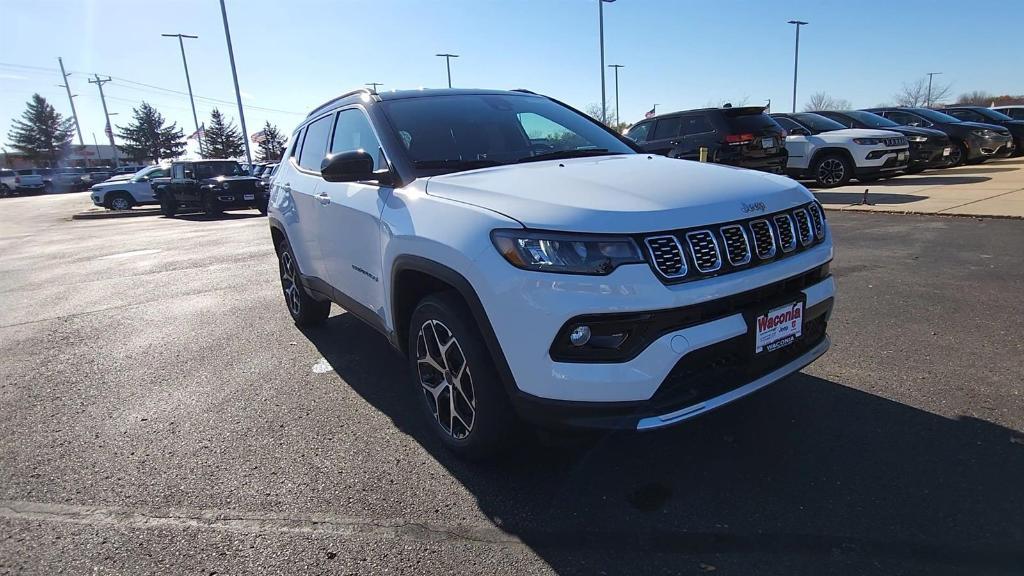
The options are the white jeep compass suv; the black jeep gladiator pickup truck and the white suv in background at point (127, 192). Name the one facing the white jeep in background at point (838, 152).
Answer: the black jeep gladiator pickup truck

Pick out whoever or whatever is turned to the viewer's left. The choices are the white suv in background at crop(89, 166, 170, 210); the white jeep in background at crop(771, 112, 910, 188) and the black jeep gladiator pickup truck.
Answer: the white suv in background

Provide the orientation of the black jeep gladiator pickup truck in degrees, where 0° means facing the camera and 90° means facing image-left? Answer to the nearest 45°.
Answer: approximately 315°

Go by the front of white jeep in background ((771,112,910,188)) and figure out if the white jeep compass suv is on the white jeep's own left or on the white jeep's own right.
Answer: on the white jeep's own right

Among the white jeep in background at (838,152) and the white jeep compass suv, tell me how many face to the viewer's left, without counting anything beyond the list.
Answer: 0

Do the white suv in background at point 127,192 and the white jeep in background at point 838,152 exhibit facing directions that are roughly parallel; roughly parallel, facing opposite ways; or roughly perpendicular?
roughly perpendicular

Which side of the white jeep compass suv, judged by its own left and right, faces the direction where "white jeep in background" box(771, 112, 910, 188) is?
left

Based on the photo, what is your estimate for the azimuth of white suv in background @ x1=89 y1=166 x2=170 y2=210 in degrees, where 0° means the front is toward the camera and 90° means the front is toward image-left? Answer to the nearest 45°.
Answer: approximately 90°

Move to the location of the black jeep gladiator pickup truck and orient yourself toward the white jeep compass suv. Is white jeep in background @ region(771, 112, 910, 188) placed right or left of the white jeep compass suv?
left

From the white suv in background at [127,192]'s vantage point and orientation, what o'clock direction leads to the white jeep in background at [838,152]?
The white jeep in background is roughly at 8 o'clock from the white suv in background.

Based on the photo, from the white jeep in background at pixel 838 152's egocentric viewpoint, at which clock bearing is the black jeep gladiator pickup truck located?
The black jeep gladiator pickup truck is roughly at 4 o'clock from the white jeep in background.

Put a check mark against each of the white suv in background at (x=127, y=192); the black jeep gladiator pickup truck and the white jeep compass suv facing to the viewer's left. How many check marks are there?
1

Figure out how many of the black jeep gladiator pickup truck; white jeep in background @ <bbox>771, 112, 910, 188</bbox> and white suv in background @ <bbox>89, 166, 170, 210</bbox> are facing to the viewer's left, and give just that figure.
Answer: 1

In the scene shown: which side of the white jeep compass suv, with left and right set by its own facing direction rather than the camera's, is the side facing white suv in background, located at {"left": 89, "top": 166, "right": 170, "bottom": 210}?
back

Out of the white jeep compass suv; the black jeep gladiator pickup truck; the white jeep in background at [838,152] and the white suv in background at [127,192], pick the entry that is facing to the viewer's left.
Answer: the white suv in background

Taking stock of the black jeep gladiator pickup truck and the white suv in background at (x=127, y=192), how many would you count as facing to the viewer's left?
1
